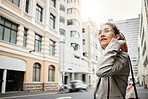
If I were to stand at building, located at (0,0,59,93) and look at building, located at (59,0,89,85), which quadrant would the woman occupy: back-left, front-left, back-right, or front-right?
back-right

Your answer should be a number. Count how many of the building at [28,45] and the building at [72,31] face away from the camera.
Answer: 0

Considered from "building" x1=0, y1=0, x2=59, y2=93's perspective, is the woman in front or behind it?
in front

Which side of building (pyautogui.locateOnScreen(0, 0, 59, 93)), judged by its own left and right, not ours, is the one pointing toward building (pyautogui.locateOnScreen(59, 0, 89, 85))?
left

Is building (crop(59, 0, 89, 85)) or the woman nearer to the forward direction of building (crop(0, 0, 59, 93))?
the woman

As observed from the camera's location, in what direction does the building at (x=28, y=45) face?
facing the viewer and to the right of the viewer

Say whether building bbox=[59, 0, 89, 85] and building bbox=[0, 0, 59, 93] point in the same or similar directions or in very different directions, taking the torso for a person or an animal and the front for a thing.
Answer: same or similar directions

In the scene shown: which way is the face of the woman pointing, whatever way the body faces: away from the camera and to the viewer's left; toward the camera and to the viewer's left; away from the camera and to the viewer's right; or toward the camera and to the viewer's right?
toward the camera and to the viewer's left

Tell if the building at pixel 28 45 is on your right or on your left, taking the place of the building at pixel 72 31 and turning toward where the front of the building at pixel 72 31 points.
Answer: on your right

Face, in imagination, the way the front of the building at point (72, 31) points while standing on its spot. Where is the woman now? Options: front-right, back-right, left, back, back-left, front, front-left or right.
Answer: front-right
